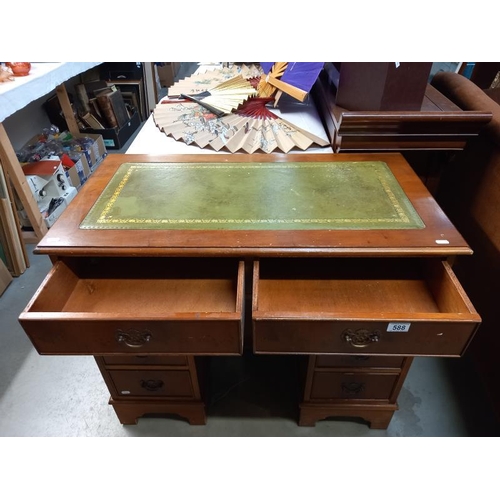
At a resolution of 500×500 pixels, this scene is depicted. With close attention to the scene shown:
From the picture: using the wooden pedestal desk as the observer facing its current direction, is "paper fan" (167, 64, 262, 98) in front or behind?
behind

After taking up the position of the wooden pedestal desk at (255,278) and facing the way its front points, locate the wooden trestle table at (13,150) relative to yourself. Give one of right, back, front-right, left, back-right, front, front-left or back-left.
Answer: back-right

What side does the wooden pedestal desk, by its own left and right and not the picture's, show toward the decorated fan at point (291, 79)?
back

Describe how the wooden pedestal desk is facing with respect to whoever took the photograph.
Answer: facing the viewer

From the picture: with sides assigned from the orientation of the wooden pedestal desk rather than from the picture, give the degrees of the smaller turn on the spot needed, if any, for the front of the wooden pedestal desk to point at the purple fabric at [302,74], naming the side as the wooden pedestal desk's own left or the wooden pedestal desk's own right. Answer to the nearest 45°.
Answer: approximately 180°

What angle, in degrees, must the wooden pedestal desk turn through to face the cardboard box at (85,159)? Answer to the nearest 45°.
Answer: approximately 135° to its right

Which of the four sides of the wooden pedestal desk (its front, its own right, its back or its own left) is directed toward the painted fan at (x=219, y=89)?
back

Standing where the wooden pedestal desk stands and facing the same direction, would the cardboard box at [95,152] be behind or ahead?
behind

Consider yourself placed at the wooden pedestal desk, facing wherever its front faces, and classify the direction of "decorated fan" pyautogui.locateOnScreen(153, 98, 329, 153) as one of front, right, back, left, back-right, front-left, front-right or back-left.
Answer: back

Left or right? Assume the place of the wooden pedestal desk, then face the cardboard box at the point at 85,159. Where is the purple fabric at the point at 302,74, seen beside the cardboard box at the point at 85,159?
right

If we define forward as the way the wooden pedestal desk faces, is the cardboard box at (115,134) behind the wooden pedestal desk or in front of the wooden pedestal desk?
behind
